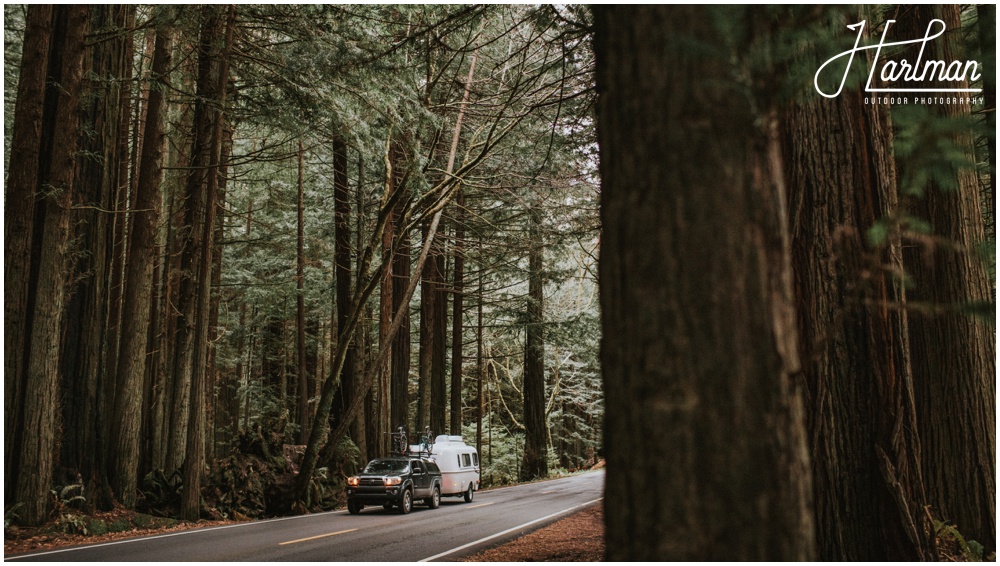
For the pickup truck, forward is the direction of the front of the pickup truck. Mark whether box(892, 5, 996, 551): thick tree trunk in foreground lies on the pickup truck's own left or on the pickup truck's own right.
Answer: on the pickup truck's own left

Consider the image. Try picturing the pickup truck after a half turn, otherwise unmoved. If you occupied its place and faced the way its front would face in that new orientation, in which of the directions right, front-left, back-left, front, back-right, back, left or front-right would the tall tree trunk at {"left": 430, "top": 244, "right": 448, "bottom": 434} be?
front-left

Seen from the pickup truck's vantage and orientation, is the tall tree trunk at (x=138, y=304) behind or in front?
in front

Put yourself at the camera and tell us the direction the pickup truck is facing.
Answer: facing the viewer and to the left of the viewer

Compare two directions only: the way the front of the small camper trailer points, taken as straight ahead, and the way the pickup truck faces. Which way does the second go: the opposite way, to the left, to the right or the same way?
the same way

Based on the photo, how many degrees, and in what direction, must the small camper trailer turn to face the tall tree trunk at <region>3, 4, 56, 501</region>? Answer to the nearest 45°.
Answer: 0° — it already faces it

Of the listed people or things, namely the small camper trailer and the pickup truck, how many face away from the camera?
0

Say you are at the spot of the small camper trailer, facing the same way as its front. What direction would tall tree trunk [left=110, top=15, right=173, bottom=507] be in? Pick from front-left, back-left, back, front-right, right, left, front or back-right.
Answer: front

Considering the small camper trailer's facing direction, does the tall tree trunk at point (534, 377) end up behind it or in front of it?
behind
